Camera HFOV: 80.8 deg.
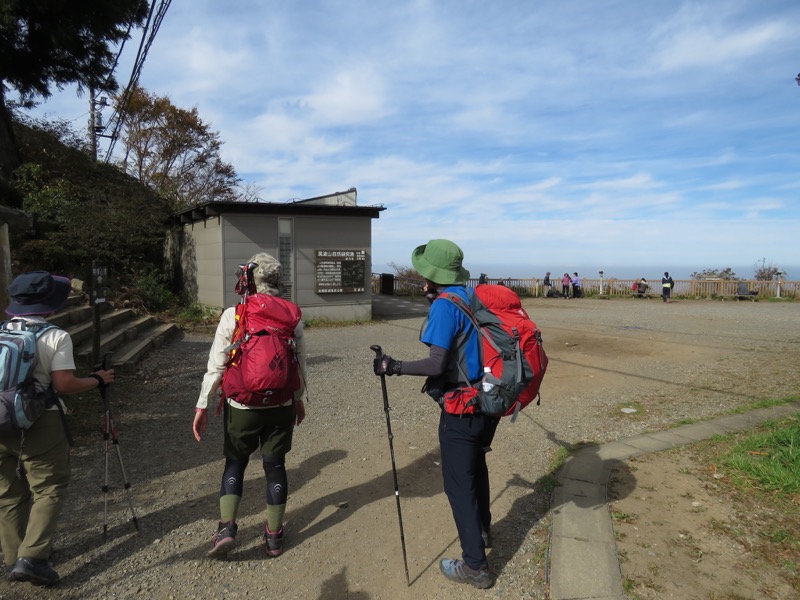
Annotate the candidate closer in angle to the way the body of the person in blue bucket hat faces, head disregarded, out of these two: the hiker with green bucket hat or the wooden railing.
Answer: the wooden railing

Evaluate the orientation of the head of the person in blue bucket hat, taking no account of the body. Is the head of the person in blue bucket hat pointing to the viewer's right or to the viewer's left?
to the viewer's right

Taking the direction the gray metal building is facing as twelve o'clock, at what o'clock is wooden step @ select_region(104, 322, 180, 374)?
The wooden step is roughly at 1 o'clock from the gray metal building.

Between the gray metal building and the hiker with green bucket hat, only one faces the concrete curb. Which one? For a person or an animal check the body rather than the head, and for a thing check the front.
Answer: the gray metal building

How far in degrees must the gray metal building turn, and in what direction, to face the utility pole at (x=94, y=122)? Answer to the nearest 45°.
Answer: approximately 135° to its right

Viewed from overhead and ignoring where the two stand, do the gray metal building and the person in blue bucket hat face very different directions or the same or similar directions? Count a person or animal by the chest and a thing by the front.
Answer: very different directions

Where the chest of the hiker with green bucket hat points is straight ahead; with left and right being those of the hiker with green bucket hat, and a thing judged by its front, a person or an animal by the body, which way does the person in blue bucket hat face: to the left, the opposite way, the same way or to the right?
to the right

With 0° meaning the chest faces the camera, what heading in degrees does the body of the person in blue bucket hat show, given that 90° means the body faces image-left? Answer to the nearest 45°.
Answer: approximately 225°
